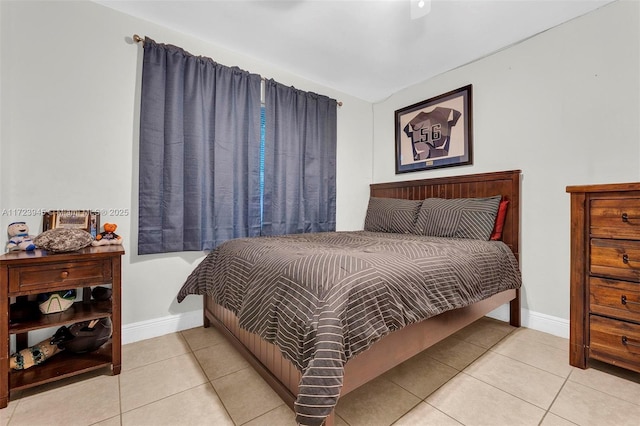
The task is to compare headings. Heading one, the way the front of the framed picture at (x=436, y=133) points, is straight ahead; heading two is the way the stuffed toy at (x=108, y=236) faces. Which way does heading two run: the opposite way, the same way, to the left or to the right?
to the left

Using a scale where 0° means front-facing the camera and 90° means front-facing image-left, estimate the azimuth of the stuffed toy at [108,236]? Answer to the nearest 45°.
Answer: approximately 0°

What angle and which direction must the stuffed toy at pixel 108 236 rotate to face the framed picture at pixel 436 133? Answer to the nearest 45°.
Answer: approximately 90° to its left

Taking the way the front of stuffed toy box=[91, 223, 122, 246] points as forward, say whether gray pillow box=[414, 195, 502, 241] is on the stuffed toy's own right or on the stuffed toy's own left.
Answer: on the stuffed toy's own left

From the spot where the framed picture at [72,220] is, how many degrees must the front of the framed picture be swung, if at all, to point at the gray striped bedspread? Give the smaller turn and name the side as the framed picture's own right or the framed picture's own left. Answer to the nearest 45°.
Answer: approximately 45° to the framed picture's own left

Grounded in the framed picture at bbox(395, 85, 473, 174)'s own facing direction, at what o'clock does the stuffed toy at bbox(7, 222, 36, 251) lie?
The stuffed toy is roughly at 12 o'clock from the framed picture.

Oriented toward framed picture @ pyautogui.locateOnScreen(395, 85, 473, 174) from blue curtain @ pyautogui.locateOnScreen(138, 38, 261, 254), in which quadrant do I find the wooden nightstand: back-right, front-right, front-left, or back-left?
back-right

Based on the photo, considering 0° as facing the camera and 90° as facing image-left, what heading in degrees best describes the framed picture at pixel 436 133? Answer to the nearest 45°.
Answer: approximately 45°

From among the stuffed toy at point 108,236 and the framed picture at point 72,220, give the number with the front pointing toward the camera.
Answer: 2

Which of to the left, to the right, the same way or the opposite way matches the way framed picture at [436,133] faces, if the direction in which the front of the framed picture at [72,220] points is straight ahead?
to the right
